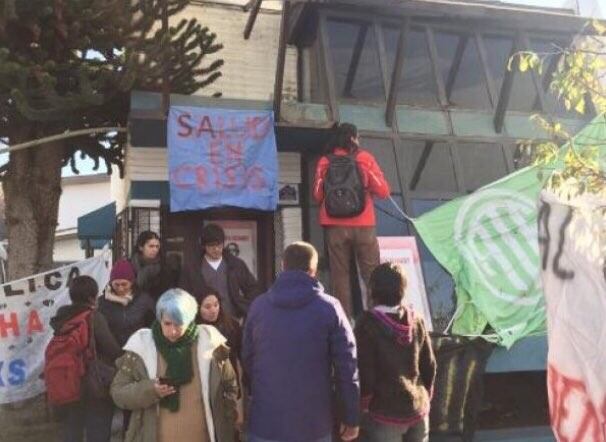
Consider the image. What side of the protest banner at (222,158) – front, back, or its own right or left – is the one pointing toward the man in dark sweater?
front

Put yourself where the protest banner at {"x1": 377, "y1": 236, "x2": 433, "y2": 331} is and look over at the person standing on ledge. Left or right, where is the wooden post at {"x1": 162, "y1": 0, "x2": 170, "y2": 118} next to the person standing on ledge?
right

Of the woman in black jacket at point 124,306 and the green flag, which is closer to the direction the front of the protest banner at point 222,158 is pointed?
the woman in black jacket

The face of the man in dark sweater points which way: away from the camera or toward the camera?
toward the camera

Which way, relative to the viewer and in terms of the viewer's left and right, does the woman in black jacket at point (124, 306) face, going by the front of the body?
facing the viewer

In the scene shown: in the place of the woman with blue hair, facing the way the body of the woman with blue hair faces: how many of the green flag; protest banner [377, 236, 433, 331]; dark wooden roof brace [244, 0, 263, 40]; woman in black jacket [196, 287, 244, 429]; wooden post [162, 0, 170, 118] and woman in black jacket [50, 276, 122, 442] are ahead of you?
0

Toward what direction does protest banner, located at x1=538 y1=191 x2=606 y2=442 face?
toward the camera

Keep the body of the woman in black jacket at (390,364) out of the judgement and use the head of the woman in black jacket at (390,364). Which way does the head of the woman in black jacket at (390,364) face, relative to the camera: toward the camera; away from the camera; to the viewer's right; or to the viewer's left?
away from the camera

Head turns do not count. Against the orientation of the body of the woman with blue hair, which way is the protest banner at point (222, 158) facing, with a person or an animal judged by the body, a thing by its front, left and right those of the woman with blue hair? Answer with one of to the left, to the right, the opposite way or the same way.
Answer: the same way

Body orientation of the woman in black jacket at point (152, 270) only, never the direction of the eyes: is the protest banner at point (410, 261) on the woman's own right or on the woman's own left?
on the woman's own left

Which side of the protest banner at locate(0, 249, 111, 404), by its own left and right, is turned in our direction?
front

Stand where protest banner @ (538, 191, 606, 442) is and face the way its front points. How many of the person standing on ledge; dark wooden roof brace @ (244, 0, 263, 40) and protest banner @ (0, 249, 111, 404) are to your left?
0

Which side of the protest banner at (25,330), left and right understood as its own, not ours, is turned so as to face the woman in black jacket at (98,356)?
front

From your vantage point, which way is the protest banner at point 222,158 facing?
toward the camera

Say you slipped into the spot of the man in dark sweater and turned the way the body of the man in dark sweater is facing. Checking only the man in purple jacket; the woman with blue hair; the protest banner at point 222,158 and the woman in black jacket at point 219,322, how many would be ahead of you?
3

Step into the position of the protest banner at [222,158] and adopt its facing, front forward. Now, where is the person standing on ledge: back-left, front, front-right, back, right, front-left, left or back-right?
front-left

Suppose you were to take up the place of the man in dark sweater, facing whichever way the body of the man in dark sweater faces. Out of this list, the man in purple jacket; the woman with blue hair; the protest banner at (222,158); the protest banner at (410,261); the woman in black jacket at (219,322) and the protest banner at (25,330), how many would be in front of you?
3

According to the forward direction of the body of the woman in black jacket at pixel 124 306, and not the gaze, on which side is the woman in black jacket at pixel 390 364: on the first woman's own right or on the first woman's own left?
on the first woman's own left
